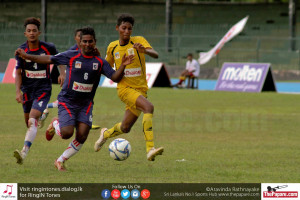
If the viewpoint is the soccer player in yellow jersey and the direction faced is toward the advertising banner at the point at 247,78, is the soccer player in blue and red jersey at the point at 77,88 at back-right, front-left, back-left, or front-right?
back-left

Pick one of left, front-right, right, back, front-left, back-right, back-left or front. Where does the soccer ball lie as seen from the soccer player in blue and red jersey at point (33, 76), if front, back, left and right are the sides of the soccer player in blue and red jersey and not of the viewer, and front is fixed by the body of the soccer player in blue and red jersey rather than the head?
front-left

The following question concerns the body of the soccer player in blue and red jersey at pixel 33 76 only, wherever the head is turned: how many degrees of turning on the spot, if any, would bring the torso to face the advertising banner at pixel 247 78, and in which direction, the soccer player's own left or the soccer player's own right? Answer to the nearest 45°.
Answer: approximately 135° to the soccer player's own left

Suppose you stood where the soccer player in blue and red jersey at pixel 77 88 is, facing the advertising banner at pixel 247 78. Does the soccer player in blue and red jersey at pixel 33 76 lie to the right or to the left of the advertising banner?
left

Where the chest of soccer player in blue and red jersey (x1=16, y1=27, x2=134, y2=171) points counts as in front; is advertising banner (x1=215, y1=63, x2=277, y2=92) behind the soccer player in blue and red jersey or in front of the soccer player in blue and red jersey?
behind

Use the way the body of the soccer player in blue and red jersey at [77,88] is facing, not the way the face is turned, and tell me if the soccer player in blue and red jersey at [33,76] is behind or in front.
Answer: behind

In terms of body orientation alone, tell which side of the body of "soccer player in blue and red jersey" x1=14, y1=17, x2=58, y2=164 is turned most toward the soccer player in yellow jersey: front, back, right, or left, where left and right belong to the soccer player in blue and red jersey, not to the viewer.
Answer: left

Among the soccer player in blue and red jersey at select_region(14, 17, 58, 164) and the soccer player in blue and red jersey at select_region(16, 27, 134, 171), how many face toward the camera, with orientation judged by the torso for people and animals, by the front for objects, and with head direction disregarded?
2

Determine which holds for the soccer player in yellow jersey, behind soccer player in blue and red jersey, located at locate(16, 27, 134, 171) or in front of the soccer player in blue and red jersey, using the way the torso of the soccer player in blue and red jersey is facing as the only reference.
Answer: behind

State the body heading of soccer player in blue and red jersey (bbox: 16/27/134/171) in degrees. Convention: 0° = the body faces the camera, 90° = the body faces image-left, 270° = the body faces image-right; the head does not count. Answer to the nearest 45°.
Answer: approximately 0°
